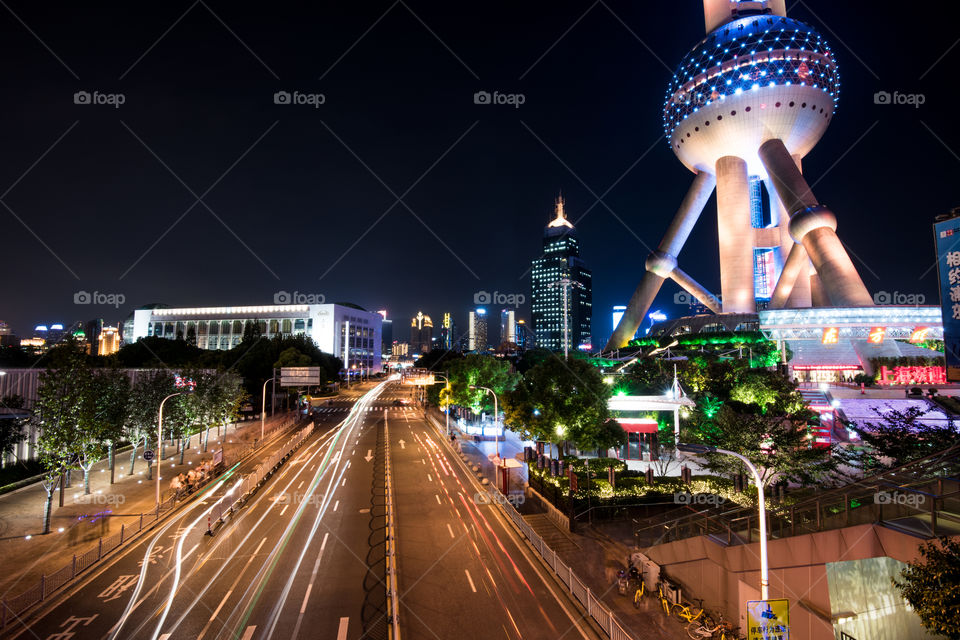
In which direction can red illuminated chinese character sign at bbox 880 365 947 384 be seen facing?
toward the camera

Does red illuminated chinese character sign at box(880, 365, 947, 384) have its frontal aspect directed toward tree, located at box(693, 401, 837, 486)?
yes

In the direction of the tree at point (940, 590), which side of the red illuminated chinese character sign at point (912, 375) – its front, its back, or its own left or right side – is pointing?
front

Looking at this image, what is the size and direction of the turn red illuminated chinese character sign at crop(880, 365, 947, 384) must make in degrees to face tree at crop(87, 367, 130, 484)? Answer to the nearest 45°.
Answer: approximately 45° to its right

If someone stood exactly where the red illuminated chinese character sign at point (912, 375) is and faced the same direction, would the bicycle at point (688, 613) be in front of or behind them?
in front

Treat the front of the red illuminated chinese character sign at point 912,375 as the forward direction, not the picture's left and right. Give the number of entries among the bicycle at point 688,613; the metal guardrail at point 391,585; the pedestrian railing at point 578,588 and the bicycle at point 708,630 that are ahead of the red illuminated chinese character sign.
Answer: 4

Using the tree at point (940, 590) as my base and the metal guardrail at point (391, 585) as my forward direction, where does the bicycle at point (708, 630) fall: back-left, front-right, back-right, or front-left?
front-right

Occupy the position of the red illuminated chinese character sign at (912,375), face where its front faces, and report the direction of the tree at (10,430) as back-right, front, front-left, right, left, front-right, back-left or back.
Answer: front-right

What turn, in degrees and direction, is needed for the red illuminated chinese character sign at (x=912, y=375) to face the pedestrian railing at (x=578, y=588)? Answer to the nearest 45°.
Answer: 0° — it already faces it

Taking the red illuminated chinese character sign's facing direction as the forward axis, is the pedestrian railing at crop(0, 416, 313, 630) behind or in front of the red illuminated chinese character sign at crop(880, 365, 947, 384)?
in front
